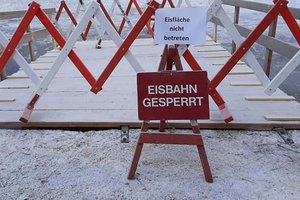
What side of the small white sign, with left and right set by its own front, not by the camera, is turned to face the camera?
front

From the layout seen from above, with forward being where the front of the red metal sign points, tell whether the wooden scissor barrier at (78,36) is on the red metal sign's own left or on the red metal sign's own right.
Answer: on the red metal sign's own right

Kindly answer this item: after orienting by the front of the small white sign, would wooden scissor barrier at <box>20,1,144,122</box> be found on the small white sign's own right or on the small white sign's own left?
on the small white sign's own right

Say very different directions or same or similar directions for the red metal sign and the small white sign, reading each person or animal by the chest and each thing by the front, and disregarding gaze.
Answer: same or similar directions

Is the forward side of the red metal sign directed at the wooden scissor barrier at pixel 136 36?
no

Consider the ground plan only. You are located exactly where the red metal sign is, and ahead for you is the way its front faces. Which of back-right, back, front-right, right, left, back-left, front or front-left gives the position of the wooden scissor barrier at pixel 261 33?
back-left

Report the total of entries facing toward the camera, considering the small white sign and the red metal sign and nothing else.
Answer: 2

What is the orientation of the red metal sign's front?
toward the camera

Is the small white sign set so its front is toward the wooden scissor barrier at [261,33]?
no
